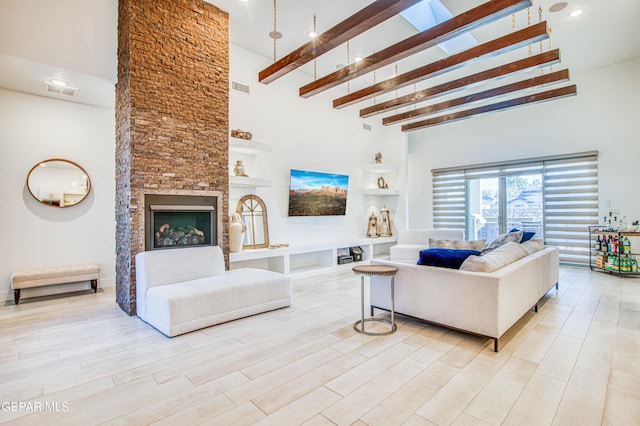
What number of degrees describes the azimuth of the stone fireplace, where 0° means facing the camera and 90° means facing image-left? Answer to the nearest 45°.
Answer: approximately 315°

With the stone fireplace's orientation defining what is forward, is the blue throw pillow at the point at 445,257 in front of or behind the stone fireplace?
in front

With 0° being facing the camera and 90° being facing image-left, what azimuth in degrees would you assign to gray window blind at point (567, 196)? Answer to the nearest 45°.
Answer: approximately 45°

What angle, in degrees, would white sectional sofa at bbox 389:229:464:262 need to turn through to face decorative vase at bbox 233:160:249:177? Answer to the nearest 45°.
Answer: approximately 45° to its right

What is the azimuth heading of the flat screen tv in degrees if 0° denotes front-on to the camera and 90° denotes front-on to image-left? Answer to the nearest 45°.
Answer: approximately 315°

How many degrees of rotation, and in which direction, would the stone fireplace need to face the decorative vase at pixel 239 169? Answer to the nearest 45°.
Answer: approximately 90° to its left

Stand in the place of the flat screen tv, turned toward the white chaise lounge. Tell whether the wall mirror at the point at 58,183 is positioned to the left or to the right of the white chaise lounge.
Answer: right

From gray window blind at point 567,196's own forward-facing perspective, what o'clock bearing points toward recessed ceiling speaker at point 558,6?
The recessed ceiling speaker is roughly at 11 o'clock from the gray window blind.

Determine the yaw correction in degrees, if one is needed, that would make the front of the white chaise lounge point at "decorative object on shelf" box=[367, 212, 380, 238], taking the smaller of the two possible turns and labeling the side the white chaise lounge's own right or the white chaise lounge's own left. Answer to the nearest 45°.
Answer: approximately 90° to the white chaise lounge's own left

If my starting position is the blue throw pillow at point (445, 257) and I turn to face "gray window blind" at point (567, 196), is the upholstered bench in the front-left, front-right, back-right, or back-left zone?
back-left
